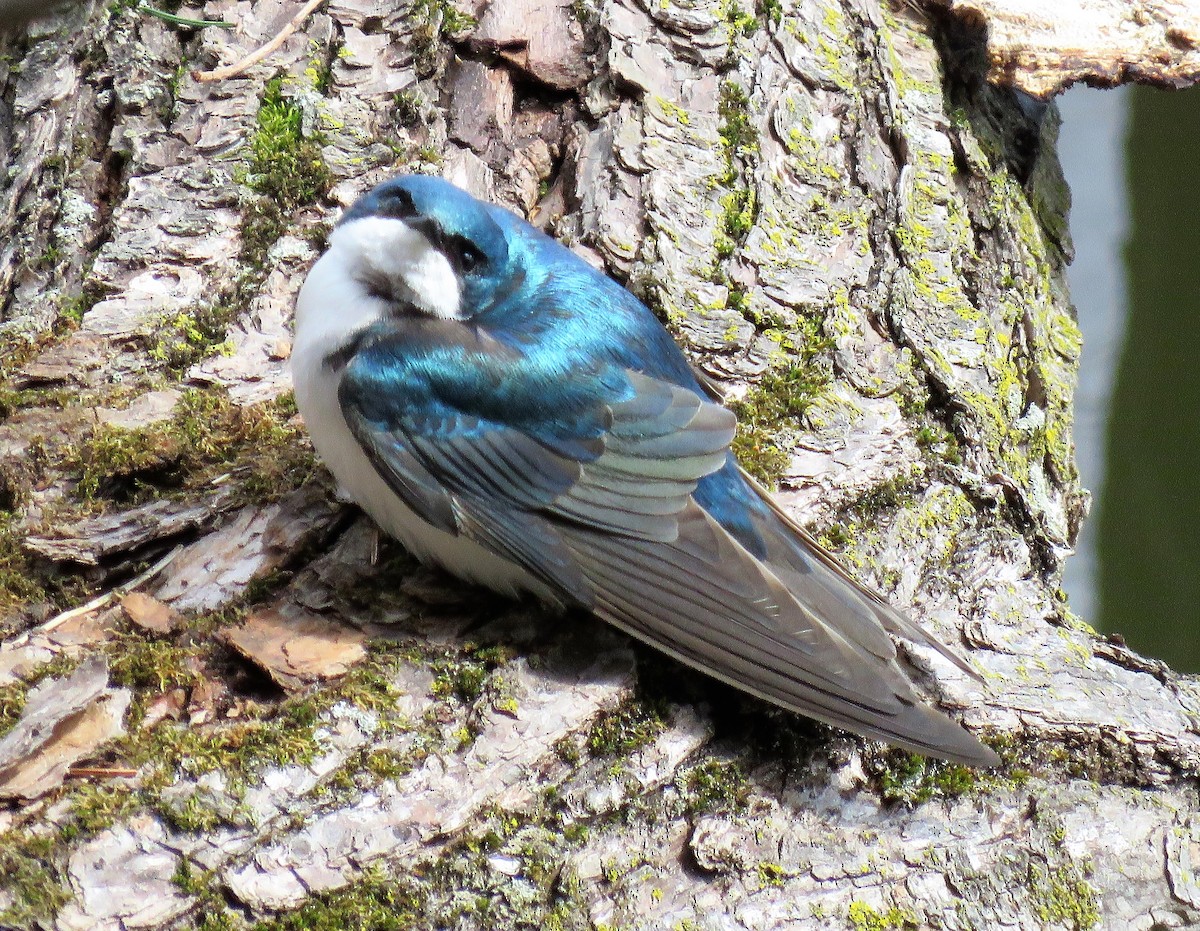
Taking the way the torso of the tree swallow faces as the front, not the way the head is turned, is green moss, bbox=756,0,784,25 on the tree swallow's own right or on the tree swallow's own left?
on the tree swallow's own right

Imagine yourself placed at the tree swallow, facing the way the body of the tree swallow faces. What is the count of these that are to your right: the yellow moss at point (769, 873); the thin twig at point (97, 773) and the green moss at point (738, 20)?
1

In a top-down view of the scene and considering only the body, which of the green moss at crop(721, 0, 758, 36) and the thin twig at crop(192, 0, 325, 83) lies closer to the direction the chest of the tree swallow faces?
the thin twig

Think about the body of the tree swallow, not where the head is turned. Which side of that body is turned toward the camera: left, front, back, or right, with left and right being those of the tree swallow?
left

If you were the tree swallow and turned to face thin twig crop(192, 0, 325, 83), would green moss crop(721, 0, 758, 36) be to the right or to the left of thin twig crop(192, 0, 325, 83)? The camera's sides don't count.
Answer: right

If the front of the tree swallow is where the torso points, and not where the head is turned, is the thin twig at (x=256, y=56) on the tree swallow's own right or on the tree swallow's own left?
on the tree swallow's own right

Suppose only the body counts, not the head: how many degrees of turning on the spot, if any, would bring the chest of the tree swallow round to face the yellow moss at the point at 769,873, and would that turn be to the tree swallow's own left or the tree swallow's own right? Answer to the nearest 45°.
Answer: approximately 135° to the tree swallow's own left

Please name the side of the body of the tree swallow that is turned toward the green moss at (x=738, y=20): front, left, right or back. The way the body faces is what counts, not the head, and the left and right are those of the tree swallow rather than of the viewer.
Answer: right

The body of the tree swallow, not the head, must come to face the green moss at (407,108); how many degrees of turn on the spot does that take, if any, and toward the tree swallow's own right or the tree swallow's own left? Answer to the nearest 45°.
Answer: approximately 45° to the tree swallow's own right

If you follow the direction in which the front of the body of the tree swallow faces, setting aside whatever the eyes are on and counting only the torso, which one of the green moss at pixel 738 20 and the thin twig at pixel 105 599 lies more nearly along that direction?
the thin twig

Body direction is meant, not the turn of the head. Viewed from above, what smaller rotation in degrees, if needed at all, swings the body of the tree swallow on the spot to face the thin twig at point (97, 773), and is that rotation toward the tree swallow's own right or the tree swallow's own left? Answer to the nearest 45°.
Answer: approximately 45° to the tree swallow's own left
